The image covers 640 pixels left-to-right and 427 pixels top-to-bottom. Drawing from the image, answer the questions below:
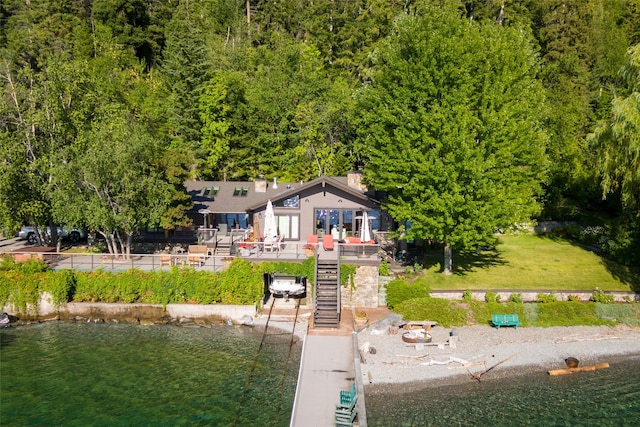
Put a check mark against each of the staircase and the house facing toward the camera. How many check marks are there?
2

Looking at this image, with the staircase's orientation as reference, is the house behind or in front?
behind

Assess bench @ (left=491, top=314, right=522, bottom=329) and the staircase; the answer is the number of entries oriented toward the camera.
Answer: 2

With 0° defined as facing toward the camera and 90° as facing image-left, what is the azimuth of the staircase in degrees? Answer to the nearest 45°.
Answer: approximately 0°

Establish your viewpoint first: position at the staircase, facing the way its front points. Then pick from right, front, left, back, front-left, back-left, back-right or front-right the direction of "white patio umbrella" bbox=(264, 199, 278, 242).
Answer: back-right

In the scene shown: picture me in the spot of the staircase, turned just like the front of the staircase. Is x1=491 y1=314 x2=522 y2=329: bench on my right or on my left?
on my left

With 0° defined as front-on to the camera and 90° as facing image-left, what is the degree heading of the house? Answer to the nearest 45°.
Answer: approximately 0°

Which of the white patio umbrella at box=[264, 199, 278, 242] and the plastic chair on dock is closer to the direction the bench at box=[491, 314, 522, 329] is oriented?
the plastic chair on dock
